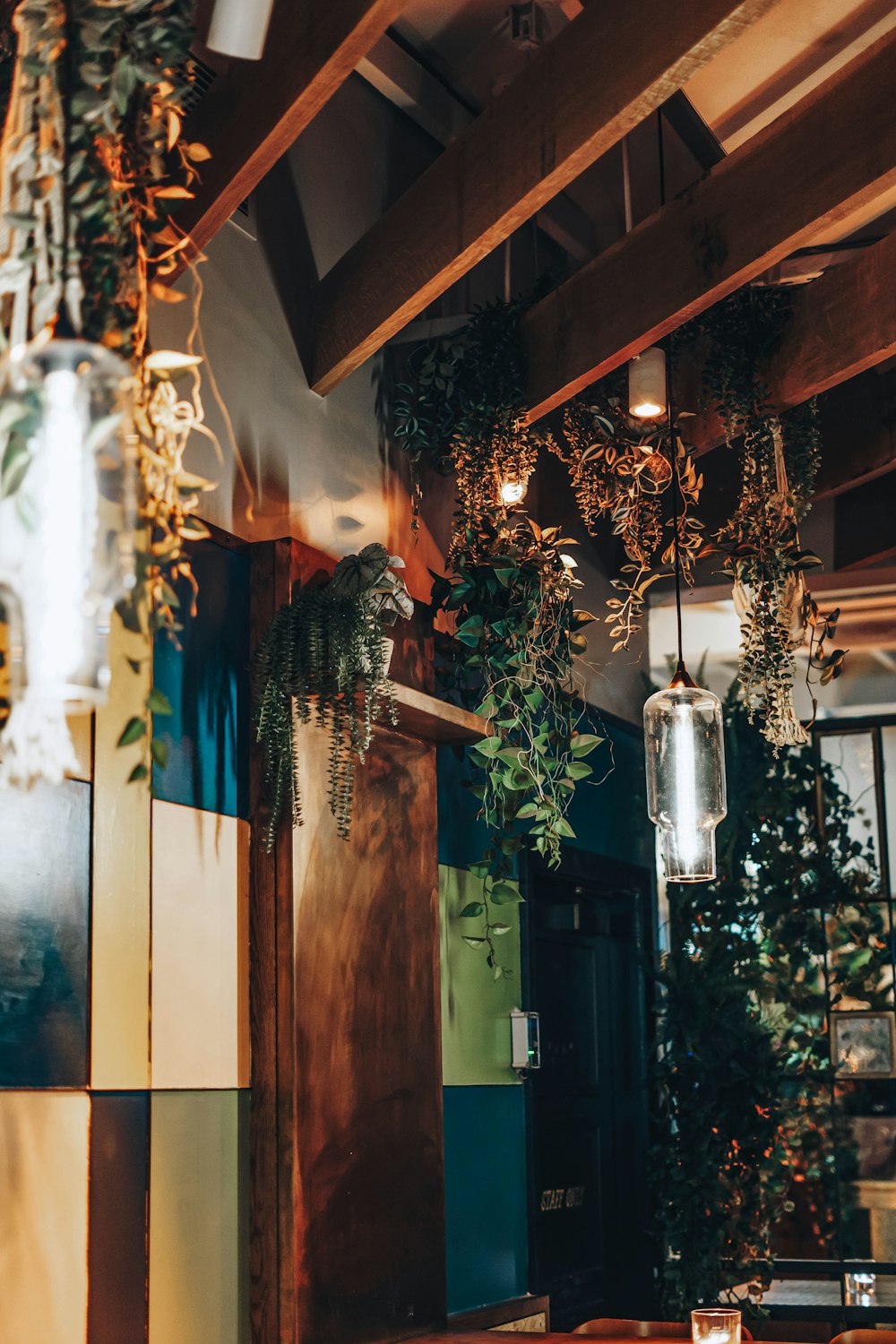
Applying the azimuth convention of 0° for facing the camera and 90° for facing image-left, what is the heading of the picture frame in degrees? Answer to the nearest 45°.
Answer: approximately 0°

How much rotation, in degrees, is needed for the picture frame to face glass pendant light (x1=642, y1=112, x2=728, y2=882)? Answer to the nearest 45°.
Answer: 0° — it already faces it

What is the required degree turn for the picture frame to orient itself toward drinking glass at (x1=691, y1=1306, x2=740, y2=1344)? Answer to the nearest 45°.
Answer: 0° — it already faces it

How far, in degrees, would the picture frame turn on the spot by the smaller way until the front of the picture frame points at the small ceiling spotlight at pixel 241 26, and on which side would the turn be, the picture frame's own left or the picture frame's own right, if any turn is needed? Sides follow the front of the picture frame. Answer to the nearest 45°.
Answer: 0° — it already faces it

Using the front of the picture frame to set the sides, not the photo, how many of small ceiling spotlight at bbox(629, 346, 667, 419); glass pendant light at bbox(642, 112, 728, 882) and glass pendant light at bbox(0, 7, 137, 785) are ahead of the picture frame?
3
